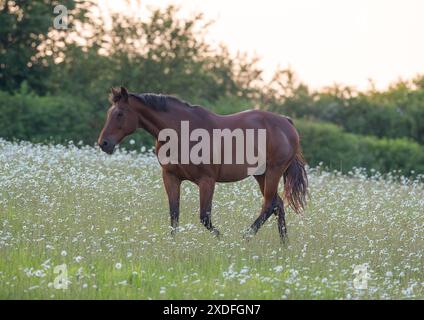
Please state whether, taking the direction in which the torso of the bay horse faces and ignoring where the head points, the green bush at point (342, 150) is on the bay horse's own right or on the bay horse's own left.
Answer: on the bay horse's own right

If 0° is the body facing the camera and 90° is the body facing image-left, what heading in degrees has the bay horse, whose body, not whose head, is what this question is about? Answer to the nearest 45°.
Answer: approximately 90°

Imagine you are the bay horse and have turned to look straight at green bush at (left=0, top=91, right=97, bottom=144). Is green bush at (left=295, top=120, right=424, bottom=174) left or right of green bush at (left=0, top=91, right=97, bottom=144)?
right

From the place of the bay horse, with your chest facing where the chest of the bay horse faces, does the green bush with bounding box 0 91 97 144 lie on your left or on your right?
on your right

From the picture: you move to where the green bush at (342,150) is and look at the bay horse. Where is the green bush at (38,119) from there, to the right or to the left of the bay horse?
right
